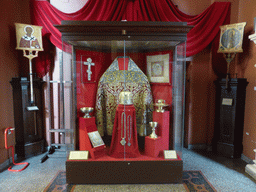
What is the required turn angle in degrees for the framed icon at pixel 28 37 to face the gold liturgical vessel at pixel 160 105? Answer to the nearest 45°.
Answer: approximately 45° to its left

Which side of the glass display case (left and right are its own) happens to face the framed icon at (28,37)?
right

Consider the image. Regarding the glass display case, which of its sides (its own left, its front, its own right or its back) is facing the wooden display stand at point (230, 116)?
left

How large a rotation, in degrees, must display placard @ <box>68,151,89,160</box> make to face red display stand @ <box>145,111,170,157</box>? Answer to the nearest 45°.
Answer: approximately 90° to its left

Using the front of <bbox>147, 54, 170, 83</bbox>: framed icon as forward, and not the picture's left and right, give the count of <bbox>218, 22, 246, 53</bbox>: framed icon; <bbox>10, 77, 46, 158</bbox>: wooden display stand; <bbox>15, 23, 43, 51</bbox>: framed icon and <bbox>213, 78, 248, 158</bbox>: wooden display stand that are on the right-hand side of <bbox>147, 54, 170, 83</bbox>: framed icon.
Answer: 2

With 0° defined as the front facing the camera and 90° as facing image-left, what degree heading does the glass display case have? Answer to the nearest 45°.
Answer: approximately 0°

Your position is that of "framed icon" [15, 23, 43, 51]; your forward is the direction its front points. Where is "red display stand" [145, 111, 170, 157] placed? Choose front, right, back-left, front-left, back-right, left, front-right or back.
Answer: front-left

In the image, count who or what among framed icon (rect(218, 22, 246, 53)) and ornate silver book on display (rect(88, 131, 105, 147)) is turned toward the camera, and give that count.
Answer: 2
